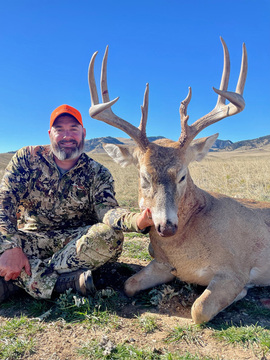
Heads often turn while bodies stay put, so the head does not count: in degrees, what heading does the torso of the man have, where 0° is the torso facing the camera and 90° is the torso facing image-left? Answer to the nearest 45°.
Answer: approximately 0°
